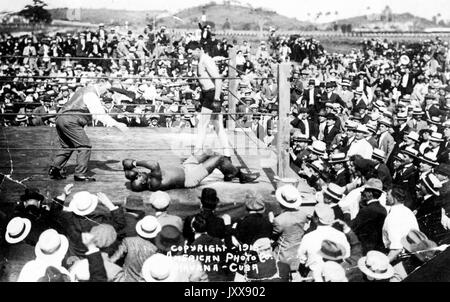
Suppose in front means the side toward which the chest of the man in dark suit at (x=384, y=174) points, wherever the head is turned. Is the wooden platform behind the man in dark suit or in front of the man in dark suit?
in front

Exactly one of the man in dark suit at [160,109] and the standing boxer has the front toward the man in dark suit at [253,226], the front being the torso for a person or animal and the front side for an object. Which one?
the man in dark suit at [160,109]

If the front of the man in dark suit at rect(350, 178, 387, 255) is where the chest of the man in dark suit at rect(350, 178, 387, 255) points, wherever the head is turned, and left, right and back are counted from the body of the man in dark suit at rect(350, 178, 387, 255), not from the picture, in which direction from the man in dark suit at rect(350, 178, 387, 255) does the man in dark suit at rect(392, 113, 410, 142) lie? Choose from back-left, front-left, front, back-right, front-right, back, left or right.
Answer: front-right

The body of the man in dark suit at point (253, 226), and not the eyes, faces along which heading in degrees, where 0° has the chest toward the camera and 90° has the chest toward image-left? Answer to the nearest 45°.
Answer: approximately 180°

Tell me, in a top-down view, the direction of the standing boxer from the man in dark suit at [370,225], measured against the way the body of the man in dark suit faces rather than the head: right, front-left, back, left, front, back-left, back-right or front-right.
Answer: front

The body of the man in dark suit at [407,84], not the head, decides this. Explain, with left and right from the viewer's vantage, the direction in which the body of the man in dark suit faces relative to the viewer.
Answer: facing the viewer and to the left of the viewer

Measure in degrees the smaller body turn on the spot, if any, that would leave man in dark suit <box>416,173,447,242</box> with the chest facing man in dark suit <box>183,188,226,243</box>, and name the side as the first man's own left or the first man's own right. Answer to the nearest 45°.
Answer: approximately 45° to the first man's own left

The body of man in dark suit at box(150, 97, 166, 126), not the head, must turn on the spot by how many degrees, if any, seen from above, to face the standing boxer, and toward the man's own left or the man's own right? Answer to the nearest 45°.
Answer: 0° — they already face them

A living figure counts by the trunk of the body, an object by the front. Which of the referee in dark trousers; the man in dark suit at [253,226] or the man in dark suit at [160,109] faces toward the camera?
the man in dark suit at [160,109]

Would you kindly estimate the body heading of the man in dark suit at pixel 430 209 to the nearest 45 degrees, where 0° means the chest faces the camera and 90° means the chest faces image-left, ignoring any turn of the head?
approximately 90°

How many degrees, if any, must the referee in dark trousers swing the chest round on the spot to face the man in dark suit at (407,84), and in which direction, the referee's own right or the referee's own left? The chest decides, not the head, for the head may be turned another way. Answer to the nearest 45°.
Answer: approximately 45° to the referee's own left

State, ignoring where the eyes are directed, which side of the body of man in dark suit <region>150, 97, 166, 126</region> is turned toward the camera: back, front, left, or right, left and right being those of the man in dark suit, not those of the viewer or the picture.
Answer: front

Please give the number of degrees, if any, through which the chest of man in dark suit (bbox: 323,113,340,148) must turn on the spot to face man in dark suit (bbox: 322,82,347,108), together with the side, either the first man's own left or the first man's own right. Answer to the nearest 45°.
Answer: approximately 135° to the first man's own right
